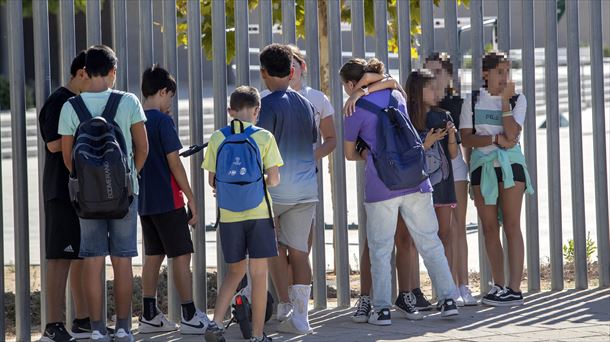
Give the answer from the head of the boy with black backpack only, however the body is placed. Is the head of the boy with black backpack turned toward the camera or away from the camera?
away from the camera

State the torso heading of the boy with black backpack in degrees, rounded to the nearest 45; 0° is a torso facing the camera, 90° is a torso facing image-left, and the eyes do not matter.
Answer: approximately 180°

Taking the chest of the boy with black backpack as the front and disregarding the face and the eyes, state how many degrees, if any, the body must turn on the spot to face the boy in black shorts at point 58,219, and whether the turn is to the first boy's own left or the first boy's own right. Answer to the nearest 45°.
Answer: approximately 45° to the first boy's own left
